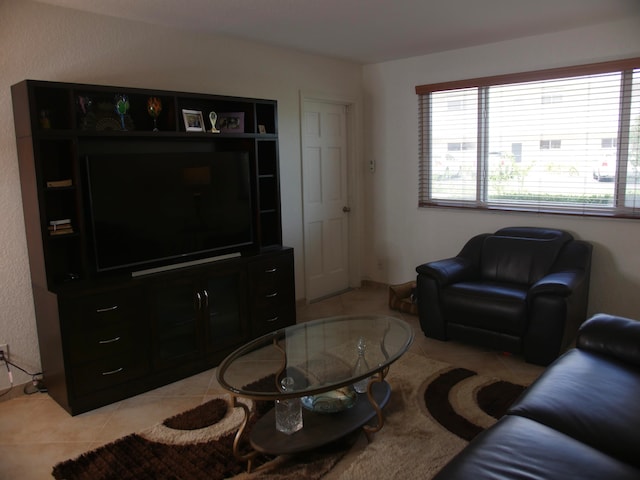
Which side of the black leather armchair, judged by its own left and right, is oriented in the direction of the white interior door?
right

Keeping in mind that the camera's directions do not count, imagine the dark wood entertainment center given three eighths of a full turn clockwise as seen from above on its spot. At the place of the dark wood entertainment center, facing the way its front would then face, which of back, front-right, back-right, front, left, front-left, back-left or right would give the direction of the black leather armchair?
back

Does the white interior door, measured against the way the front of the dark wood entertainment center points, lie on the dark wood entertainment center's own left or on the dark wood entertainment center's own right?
on the dark wood entertainment center's own left

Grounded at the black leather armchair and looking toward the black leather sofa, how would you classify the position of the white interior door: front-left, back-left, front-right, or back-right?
back-right

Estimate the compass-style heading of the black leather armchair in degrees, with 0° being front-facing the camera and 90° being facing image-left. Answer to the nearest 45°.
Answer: approximately 45°

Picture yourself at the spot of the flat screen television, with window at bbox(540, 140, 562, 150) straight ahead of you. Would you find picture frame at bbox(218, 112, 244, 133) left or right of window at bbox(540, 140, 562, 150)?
left

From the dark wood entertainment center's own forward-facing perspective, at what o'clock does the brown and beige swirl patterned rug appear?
The brown and beige swirl patterned rug is roughly at 12 o'clock from the dark wood entertainment center.

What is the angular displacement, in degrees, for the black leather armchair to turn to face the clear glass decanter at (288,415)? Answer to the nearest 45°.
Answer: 0° — it already faces it

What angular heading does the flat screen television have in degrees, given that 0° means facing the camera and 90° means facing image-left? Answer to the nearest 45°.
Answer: approximately 315°

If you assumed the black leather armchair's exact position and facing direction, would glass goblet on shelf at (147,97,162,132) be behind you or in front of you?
in front

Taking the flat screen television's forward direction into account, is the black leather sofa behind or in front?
in front

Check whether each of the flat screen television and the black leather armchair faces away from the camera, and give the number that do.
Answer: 0
